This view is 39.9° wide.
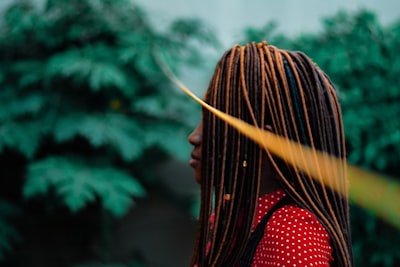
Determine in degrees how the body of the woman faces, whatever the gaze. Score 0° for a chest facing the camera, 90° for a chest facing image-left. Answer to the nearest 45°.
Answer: approximately 90°

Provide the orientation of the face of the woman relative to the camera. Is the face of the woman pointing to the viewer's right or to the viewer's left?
to the viewer's left
